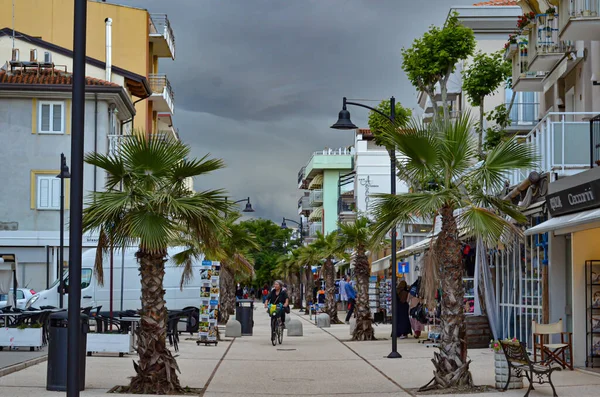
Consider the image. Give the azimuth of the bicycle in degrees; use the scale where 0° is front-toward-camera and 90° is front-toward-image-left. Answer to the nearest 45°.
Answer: approximately 0°

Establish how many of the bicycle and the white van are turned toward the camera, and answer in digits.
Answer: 1

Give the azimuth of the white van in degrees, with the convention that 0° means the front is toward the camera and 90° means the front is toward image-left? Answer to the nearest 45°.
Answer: approximately 90°

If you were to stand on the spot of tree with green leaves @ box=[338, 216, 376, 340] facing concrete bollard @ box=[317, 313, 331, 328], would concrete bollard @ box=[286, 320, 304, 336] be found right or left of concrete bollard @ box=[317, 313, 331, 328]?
left

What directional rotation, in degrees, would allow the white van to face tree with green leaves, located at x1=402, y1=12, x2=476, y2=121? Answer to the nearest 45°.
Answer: approximately 180°

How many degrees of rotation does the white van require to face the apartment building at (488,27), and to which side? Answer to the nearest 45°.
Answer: approximately 135° to its right

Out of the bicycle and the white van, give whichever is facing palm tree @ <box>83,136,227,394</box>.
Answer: the bicycle

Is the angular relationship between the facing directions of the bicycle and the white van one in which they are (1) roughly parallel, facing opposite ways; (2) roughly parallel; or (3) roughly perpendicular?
roughly perpendicular
